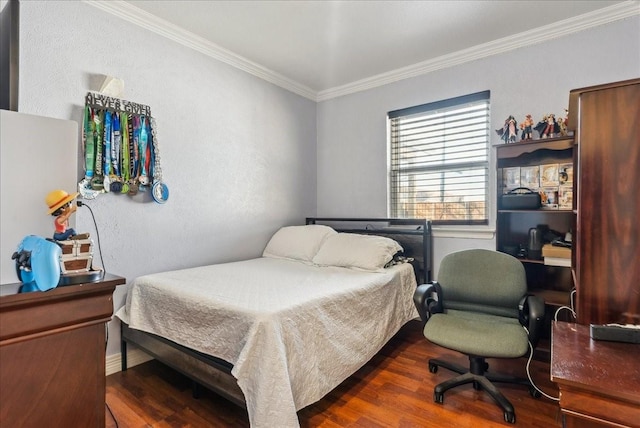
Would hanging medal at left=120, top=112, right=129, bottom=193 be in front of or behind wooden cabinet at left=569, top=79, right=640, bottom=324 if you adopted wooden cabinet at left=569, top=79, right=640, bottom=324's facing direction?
in front

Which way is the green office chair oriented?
toward the camera

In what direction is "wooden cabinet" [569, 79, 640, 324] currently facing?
to the viewer's left

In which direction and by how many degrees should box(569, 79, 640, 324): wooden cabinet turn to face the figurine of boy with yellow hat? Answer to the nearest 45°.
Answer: approximately 45° to its left

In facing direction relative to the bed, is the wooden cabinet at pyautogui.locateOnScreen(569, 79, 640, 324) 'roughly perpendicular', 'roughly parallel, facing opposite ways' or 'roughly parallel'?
roughly perpendicular

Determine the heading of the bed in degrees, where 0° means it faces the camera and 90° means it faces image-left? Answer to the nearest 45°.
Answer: approximately 45°

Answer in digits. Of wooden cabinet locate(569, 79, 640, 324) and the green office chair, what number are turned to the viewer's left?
1

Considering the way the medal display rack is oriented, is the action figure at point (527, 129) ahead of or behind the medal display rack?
ahead

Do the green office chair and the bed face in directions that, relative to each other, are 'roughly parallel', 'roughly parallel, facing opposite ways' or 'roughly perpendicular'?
roughly parallel
